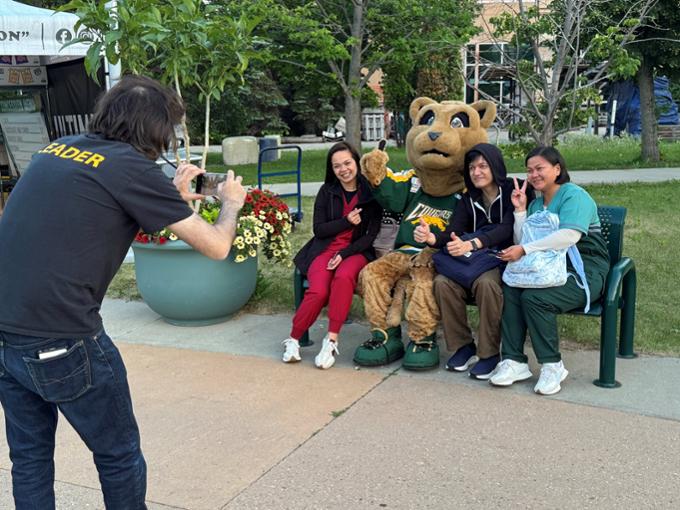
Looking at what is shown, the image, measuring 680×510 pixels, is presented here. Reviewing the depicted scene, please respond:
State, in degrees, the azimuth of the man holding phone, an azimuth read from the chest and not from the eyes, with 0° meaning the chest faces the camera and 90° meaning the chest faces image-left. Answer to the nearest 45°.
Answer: approximately 225°

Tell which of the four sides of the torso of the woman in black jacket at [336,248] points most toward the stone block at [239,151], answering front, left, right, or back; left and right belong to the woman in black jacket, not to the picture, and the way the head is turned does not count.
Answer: back

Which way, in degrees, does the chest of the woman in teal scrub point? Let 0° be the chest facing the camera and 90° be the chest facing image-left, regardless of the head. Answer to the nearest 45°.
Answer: approximately 45°

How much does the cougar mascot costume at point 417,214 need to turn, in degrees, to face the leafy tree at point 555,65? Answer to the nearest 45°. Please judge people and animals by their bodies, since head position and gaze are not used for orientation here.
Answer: approximately 180°

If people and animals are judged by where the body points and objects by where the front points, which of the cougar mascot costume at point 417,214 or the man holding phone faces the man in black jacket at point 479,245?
the man holding phone

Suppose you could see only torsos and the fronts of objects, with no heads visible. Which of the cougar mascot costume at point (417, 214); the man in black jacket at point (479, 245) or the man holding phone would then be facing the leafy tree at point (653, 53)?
the man holding phone

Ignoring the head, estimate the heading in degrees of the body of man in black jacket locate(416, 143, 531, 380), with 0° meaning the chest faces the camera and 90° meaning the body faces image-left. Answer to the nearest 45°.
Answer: approximately 45°

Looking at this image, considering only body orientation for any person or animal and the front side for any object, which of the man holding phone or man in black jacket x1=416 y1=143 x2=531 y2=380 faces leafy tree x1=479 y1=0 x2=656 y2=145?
the man holding phone

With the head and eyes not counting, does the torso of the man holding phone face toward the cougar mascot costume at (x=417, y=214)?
yes

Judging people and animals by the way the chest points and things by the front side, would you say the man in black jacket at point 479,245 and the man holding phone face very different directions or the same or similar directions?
very different directions

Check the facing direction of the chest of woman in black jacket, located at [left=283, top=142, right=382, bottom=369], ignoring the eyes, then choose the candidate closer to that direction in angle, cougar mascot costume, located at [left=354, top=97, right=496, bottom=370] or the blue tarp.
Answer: the cougar mascot costume

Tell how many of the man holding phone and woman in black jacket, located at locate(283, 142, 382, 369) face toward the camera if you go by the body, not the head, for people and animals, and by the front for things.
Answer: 1
